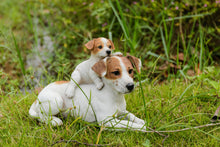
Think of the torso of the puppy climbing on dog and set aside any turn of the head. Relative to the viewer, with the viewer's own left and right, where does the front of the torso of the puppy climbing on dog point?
facing the viewer and to the right of the viewer
